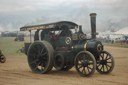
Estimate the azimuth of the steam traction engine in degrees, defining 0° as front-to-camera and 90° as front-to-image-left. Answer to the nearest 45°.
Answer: approximately 315°
